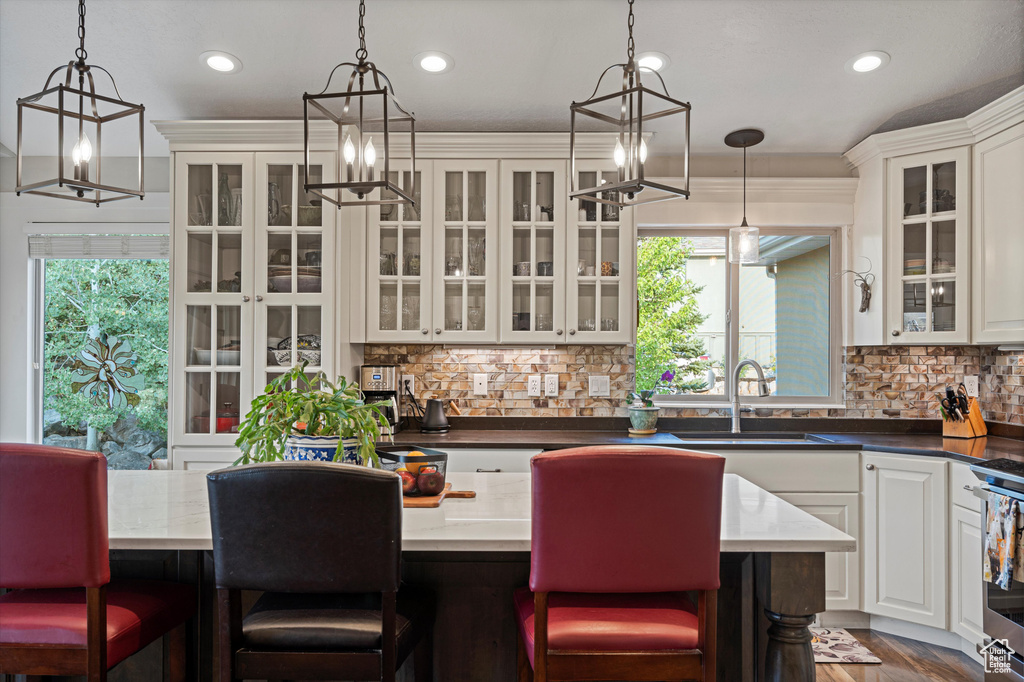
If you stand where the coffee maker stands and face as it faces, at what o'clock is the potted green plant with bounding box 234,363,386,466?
The potted green plant is roughly at 12 o'clock from the coffee maker.

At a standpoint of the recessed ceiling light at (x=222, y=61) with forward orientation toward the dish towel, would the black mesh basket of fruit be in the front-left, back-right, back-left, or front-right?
front-right

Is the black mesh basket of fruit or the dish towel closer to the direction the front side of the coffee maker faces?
the black mesh basket of fruit

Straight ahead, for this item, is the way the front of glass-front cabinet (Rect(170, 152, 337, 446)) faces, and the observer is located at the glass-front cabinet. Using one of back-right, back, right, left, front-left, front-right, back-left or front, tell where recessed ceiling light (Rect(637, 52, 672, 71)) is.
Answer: front-left

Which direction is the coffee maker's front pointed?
toward the camera

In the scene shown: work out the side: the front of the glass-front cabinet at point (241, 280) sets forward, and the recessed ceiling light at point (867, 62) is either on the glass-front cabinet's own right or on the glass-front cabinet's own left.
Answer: on the glass-front cabinet's own left

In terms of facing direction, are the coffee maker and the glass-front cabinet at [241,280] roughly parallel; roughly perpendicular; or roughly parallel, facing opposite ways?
roughly parallel

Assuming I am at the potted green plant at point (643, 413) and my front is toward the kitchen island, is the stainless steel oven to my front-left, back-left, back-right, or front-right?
front-left

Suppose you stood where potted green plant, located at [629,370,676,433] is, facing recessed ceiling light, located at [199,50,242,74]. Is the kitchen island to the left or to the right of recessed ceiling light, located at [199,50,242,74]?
left

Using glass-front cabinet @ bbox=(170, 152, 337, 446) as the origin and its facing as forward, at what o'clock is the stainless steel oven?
The stainless steel oven is roughly at 10 o'clock from the glass-front cabinet.

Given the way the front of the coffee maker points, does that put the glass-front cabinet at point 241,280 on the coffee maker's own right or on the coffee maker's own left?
on the coffee maker's own right

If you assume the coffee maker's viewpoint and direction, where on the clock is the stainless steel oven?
The stainless steel oven is roughly at 10 o'clock from the coffee maker.

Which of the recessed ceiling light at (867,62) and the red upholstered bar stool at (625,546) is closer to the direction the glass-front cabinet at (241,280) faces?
the red upholstered bar stool

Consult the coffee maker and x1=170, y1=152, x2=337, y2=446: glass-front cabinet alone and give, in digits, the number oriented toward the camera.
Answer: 2

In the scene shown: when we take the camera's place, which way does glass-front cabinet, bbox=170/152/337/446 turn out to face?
facing the viewer
